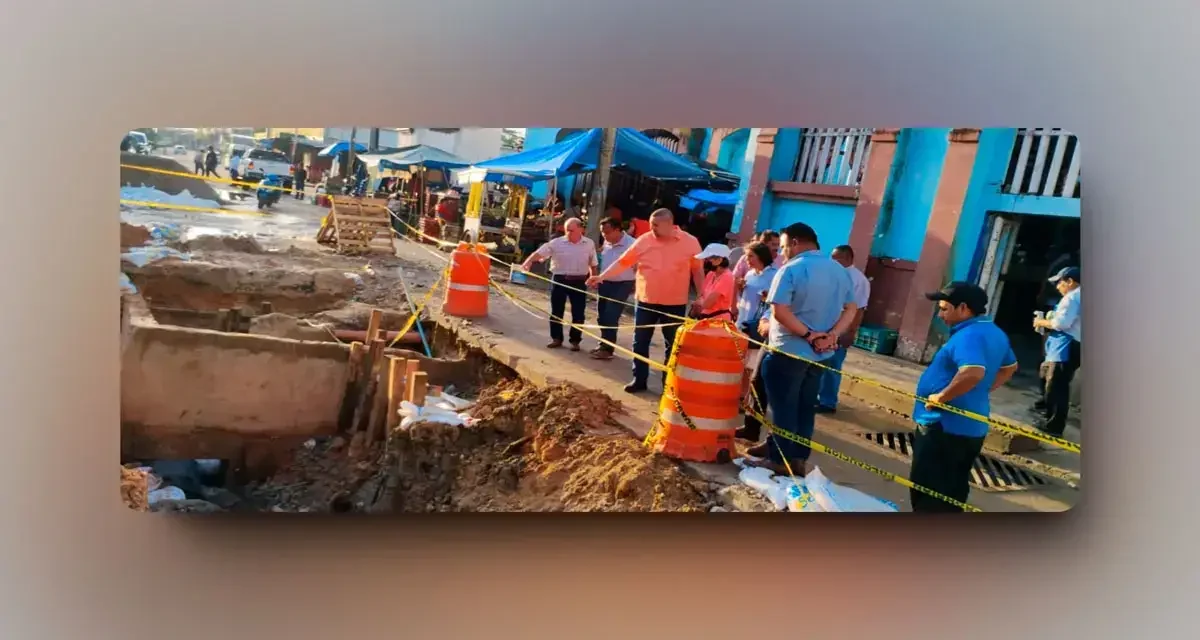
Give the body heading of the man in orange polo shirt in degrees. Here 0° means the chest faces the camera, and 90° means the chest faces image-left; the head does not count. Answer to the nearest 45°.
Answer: approximately 45°

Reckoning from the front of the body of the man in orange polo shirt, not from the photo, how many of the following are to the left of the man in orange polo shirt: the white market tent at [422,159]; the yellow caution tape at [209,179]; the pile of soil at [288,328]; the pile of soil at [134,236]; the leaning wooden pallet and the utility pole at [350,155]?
0

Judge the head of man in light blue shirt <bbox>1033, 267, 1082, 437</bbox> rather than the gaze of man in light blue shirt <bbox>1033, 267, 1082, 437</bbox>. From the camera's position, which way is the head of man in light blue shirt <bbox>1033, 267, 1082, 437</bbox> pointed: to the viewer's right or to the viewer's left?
to the viewer's left

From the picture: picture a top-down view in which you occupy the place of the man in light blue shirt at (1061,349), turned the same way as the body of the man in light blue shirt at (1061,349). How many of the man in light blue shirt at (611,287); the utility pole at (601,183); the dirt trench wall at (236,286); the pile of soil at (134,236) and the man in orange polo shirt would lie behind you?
0

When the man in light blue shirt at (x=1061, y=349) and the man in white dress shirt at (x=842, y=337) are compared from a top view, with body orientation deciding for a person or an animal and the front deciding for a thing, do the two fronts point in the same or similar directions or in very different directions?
same or similar directions

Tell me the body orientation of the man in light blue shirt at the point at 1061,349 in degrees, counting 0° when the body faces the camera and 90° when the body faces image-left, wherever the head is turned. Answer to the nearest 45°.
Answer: approximately 90°

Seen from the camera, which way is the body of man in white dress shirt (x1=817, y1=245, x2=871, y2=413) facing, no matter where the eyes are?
to the viewer's left

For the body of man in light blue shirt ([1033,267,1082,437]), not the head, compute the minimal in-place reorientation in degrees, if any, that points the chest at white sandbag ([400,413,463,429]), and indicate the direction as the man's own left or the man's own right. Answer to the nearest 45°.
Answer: approximately 45° to the man's own left

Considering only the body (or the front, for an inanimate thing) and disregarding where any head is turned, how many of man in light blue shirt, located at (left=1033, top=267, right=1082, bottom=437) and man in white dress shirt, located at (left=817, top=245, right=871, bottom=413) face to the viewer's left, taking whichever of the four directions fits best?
2

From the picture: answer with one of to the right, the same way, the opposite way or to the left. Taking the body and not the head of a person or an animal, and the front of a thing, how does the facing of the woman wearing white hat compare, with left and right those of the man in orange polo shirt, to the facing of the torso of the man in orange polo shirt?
the same way

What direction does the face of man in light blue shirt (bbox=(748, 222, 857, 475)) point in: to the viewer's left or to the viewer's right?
to the viewer's left

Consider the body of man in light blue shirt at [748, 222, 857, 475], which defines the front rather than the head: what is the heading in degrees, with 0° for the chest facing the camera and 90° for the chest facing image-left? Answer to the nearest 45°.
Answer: approximately 135°

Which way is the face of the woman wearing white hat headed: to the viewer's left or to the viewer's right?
to the viewer's left

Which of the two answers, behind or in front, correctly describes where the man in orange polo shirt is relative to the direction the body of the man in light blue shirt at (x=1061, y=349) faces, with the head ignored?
in front
